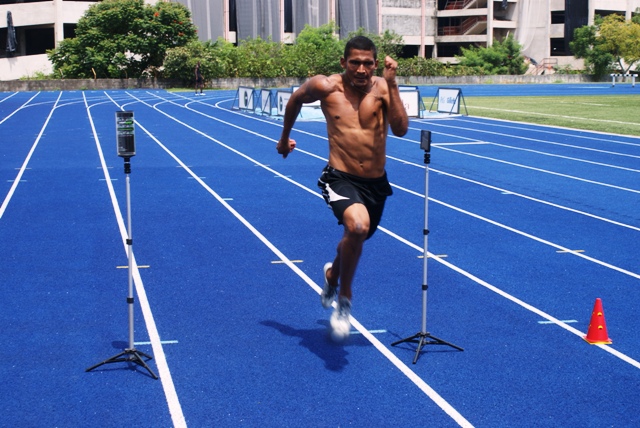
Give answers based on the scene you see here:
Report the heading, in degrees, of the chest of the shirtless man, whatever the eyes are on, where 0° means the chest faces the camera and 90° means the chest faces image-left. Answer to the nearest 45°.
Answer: approximately 0°

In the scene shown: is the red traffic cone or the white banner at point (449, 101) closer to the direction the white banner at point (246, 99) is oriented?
the red traffic cone

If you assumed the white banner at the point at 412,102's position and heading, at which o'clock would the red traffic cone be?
The red traffic cone is roughly at 12 o'clock from the white banner.

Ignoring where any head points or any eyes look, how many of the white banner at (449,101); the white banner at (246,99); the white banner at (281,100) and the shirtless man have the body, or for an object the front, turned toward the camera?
4

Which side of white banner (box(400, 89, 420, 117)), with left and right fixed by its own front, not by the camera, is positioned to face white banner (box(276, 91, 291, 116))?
right

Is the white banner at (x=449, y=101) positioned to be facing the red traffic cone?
yes

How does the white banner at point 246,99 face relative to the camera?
toward the camera

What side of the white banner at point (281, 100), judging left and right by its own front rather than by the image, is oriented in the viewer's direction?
front

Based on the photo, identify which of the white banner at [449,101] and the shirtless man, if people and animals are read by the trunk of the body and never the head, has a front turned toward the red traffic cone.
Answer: the white banner

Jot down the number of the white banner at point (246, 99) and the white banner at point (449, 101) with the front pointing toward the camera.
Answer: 2

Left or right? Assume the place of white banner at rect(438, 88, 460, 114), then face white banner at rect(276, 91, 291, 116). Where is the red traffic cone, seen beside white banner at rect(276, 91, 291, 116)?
left

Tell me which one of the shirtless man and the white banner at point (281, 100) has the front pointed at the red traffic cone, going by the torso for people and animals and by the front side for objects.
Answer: the white banner

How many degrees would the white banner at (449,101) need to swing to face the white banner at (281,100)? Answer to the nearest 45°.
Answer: approximately 45° to its right

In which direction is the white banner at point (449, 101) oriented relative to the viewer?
toward the camera

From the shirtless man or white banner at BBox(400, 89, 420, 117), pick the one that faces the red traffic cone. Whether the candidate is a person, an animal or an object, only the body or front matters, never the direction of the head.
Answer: the white banner
